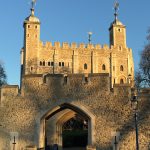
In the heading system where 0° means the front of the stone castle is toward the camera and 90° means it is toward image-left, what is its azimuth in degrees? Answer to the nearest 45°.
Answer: approximately 0°

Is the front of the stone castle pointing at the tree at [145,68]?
no
